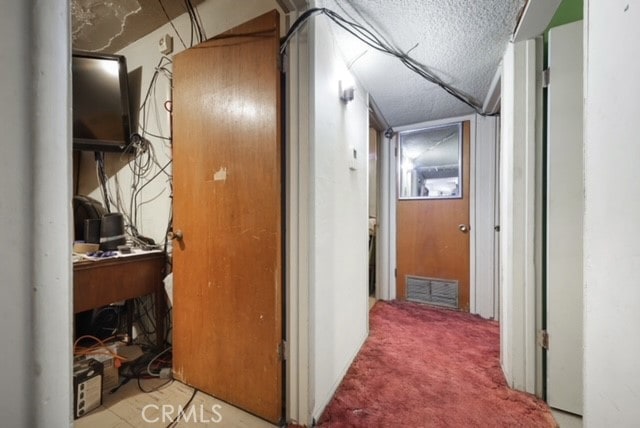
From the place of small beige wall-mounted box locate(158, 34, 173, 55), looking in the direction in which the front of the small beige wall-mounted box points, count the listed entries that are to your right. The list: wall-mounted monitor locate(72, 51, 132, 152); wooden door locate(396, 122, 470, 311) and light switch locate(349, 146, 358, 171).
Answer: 1

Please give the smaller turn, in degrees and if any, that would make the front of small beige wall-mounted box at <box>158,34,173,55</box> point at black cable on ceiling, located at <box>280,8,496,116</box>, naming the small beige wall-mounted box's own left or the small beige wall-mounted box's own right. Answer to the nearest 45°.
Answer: approximately 90° to the small beige wall-mounted box's own left

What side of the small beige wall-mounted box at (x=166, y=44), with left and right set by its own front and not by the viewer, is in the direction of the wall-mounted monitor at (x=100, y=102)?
right

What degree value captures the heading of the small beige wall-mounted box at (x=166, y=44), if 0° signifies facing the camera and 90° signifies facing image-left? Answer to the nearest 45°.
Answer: approximately 45°

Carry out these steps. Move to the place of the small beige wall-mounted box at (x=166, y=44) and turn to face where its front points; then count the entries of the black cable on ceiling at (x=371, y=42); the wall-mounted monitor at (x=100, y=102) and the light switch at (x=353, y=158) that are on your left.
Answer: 2

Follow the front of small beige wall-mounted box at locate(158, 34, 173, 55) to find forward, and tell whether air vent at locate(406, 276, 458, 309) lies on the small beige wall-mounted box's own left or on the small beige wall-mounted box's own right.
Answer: on the small beige wall-mounted box's own left

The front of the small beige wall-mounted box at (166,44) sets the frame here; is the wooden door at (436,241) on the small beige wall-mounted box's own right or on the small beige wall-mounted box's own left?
on the small beige wall-mounted box's own left

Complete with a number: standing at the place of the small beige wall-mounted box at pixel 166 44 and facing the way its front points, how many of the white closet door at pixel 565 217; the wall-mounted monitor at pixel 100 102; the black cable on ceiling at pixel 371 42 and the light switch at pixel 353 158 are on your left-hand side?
3

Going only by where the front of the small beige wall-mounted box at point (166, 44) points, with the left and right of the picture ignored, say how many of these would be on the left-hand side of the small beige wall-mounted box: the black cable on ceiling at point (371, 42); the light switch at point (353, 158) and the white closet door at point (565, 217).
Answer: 3

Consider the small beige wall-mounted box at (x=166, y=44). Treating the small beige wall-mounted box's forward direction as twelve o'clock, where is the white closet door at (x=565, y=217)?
The white closet door is roughly at 9 o'clock from the small beige wall-mounted box.
